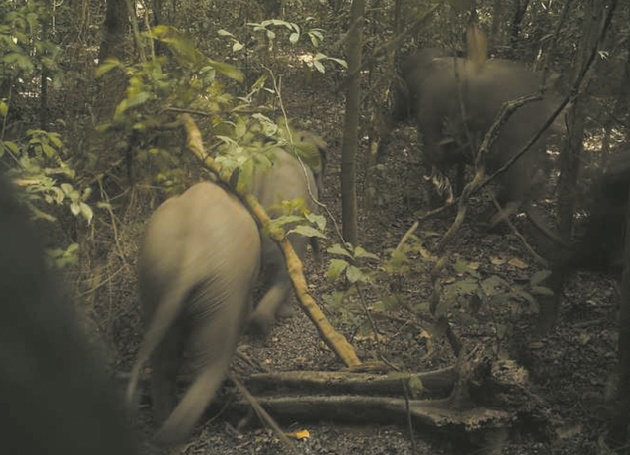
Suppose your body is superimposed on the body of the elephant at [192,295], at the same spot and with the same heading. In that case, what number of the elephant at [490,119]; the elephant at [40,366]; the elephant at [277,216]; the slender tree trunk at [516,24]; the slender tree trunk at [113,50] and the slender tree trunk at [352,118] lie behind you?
1

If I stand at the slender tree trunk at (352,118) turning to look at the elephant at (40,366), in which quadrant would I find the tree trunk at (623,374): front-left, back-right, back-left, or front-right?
front-left

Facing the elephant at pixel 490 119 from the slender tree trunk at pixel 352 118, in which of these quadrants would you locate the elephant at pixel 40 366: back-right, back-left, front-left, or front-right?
back-right

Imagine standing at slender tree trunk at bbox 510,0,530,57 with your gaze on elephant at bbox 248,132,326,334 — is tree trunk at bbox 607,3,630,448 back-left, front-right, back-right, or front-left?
front-left

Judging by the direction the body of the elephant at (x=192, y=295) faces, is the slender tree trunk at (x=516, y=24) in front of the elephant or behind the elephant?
in front

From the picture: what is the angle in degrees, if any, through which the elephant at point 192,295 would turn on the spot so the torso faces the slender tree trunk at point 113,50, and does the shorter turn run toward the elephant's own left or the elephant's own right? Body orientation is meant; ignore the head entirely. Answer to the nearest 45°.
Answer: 0° — it already faces it

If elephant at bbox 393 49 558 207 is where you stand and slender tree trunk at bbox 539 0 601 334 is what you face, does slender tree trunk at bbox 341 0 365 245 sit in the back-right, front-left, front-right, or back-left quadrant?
front-right

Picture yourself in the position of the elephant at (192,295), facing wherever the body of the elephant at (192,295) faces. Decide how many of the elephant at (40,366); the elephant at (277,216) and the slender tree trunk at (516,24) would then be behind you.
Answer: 1

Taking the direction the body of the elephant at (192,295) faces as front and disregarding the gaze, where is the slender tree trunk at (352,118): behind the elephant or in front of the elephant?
in front

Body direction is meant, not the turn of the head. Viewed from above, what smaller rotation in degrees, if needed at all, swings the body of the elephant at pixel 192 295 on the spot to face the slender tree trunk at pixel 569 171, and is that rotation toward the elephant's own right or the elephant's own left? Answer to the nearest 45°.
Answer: approximately 90° to the elephant's own right

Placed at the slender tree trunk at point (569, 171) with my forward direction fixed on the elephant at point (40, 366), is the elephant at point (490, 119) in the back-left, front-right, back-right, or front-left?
back-right

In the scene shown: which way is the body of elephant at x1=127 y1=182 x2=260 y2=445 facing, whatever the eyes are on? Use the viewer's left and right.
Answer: facing away from the viewer

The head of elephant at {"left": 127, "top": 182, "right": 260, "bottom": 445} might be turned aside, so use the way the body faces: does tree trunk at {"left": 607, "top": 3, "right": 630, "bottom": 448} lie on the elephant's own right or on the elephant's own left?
on the elephant's own right

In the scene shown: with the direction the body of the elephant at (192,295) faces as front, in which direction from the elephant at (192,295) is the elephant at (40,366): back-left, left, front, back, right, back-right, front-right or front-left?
back

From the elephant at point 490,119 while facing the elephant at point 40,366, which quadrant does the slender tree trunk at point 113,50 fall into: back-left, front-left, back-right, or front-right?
front-right

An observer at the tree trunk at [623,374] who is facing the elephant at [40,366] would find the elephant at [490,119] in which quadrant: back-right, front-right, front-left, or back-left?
back-right

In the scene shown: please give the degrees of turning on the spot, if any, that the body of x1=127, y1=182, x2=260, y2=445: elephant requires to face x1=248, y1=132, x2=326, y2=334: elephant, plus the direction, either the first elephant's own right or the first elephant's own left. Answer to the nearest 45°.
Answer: approximately 45° to the first elephant's own right
